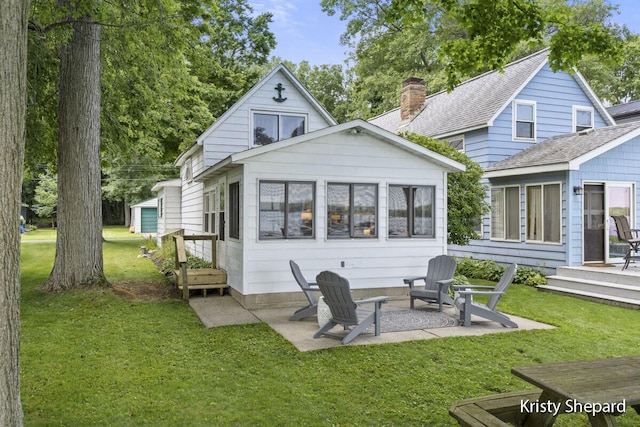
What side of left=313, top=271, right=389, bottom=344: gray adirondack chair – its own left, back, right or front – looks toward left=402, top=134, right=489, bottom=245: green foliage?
front

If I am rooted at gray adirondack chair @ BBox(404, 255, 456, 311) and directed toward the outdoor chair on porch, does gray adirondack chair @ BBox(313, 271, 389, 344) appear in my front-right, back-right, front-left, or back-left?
back-right

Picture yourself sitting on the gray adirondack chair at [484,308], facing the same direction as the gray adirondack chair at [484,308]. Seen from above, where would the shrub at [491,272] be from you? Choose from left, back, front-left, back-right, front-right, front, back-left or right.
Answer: right

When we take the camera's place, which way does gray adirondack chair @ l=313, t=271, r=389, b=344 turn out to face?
facing away from the viewer and to the right of the viewer

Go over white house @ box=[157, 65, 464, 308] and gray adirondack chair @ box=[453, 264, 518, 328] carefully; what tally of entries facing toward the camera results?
1

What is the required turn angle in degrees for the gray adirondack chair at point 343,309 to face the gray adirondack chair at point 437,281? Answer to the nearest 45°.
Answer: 0° — it already faces it

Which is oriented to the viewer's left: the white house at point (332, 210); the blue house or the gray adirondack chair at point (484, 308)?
the gray adirondack chair

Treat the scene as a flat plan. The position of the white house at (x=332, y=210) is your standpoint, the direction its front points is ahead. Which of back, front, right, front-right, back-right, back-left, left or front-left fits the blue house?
back-left

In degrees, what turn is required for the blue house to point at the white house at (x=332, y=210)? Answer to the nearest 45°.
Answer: approximately 90° to its right

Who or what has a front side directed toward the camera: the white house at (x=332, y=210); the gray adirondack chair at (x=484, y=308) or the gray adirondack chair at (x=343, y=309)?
the white house

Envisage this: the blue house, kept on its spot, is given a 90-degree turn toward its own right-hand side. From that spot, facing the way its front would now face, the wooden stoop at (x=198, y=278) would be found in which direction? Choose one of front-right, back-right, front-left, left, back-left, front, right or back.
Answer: front

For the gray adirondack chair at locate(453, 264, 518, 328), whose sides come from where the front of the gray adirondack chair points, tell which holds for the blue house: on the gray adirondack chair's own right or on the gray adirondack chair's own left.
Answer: on the gray adirondack chair's own right

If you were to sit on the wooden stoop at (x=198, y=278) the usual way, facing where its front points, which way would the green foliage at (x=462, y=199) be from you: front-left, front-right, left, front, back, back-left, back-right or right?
left
